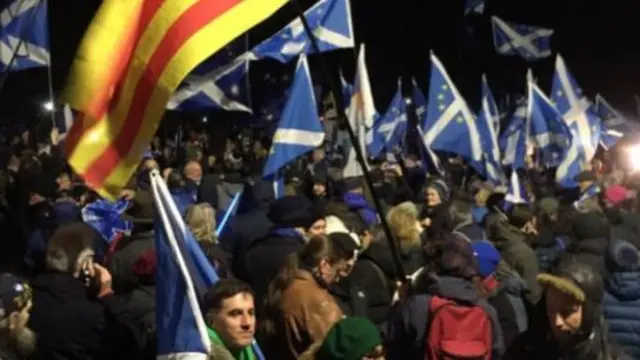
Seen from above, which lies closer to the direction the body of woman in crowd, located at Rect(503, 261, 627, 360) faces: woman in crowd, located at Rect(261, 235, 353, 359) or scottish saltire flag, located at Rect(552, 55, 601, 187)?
the woman in crowd

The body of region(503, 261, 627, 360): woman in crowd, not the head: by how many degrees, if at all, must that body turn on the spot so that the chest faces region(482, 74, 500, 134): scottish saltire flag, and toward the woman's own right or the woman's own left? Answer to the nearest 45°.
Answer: approximately 135° to the woman's own right

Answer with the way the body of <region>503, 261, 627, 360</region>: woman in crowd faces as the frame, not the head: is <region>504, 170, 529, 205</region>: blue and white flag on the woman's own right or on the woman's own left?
on the woman's own right

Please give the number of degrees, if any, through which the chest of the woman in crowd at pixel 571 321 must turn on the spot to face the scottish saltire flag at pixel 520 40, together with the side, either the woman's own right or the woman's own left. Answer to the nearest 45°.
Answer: approximately 135° to the woman's own right

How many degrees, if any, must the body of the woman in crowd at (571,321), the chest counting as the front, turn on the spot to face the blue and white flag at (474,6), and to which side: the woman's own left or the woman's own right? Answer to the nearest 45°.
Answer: approximately 135° to the woman's own right

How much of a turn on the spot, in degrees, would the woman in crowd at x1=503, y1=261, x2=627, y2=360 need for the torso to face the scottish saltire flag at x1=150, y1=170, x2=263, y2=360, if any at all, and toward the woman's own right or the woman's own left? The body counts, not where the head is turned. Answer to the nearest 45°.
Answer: approximately 45° to the woman's own right

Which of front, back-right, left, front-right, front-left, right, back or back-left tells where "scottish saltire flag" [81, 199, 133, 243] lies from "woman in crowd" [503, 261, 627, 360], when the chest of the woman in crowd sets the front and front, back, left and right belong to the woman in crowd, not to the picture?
right

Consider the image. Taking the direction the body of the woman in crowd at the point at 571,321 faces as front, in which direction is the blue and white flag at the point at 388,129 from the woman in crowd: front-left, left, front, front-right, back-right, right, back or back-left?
back-right

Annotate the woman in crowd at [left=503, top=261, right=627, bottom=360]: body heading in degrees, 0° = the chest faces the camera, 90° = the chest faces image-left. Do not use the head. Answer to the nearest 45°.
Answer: approximately 45°

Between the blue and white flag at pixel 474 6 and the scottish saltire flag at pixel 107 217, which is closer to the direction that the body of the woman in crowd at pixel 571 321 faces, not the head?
the scottish saltire flag

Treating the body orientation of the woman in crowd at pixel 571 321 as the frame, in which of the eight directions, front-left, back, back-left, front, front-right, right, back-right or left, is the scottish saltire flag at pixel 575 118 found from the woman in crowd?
back-right

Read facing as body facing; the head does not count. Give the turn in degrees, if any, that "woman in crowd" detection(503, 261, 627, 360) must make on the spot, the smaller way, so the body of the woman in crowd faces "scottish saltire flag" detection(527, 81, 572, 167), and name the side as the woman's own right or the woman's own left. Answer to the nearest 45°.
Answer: approximately 135° to the woman's own right

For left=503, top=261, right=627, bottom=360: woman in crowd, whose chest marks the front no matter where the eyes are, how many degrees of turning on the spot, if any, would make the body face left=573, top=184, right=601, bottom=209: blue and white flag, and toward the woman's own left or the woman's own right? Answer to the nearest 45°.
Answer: approximately 135° to the woman's own right

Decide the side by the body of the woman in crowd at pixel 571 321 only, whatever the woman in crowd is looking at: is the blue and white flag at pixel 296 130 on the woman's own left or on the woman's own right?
on the woman's own right
